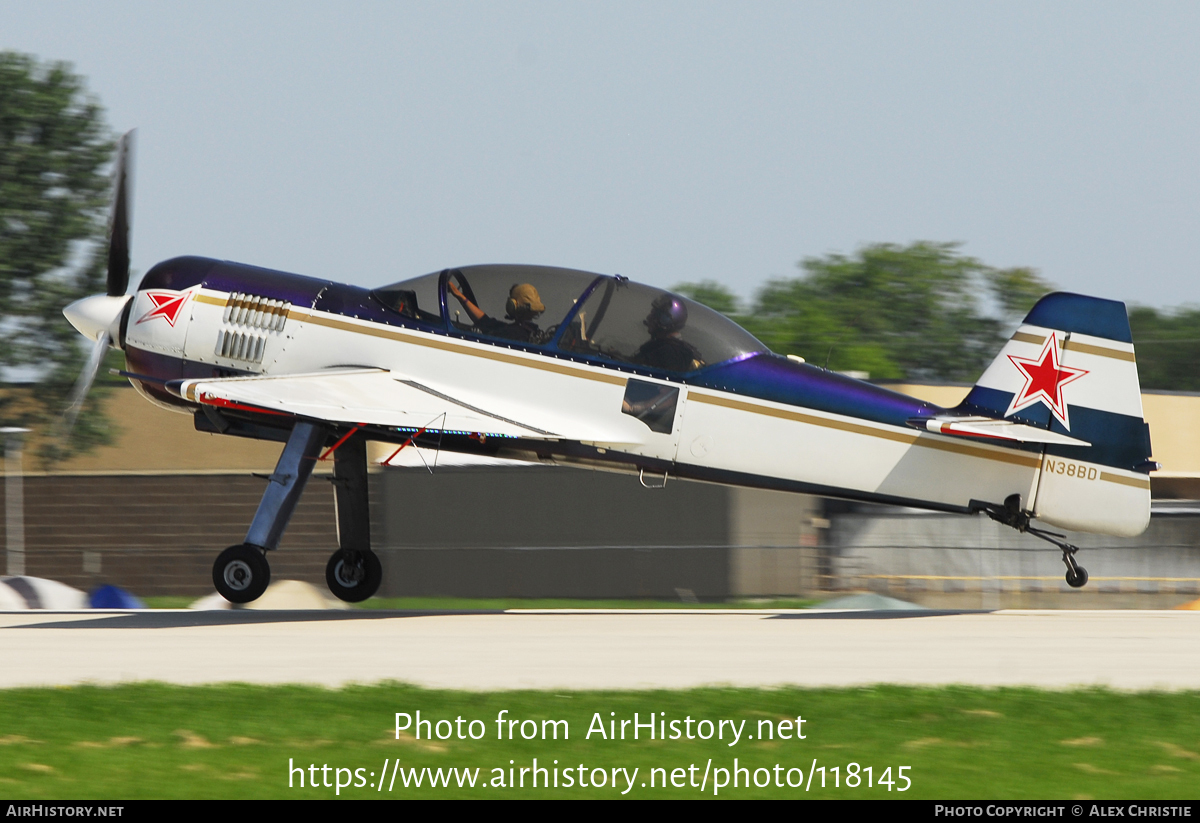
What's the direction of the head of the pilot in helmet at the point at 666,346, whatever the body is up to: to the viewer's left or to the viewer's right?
to the viewer's left

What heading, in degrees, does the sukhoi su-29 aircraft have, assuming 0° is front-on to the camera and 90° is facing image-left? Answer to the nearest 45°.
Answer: approximately 90°

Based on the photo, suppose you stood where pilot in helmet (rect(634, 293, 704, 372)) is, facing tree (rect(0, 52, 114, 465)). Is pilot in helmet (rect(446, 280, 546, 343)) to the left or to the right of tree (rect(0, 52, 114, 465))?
left

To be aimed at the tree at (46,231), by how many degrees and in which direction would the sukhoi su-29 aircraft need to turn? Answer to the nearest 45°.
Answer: approximately 45° to its right
